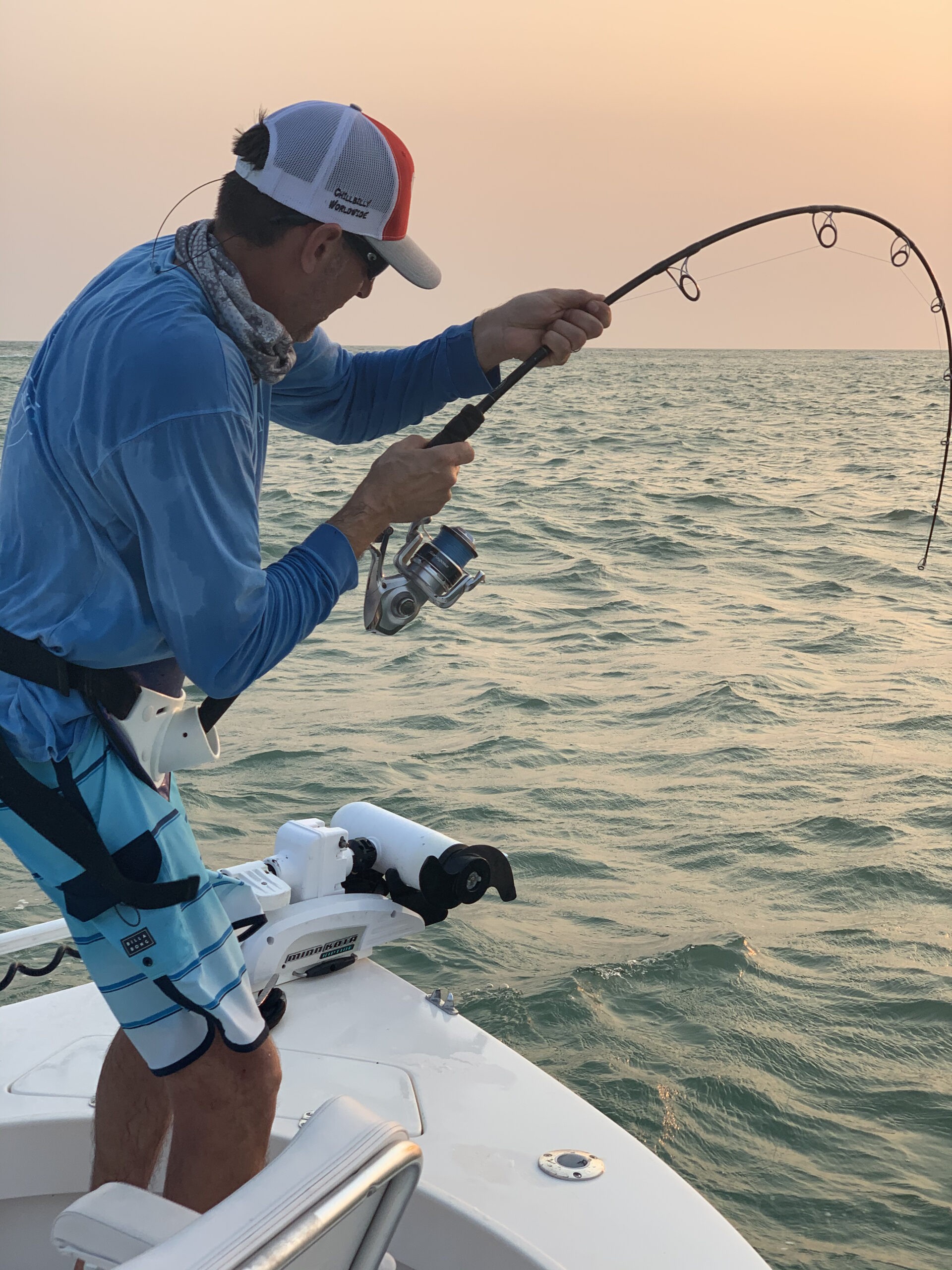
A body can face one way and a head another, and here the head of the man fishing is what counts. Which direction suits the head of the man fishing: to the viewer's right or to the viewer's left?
to the viewer's right

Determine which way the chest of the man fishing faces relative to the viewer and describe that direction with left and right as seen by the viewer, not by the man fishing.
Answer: facing to the right of the viewer
